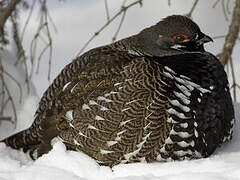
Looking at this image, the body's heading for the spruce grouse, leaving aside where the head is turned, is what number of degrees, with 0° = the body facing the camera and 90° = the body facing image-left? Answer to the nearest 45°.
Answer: approximately 270°
